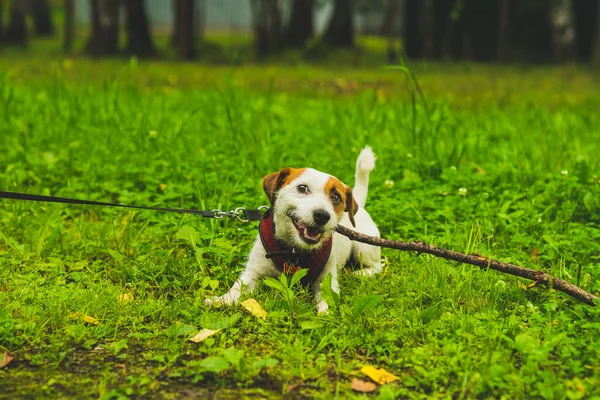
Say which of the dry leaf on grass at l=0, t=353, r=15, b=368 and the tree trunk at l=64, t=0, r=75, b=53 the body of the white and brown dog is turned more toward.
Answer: the dry leaf on grass

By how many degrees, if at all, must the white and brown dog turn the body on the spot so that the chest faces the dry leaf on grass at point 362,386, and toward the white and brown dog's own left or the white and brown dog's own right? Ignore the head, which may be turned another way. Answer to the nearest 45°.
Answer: approximately 45° to the white and brown dog's own left

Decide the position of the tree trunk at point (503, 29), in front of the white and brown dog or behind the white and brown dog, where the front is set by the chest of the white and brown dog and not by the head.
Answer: behind

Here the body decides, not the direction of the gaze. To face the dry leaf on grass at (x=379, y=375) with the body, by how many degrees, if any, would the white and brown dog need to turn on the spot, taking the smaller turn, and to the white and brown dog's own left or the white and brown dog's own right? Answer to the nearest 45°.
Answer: approximately 45° to the white and brown dog's own left

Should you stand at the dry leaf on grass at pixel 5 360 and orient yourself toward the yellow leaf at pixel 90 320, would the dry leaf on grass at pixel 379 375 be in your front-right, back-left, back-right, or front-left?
front-right

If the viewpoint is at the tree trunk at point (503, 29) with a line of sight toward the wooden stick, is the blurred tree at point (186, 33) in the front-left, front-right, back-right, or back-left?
front-right

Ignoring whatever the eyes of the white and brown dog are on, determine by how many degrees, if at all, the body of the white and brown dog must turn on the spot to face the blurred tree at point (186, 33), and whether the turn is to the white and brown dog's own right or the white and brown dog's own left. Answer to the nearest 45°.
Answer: approximately 135° to the white and brown dog's own right

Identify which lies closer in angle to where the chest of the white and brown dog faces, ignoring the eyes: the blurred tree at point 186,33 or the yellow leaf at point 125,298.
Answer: the yellow leaf

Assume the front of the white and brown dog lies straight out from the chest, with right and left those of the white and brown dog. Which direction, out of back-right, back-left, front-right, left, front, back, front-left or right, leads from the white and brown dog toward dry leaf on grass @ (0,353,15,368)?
front

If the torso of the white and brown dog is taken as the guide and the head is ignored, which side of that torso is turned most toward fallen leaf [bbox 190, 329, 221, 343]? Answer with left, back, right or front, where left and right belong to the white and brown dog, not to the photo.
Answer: front
